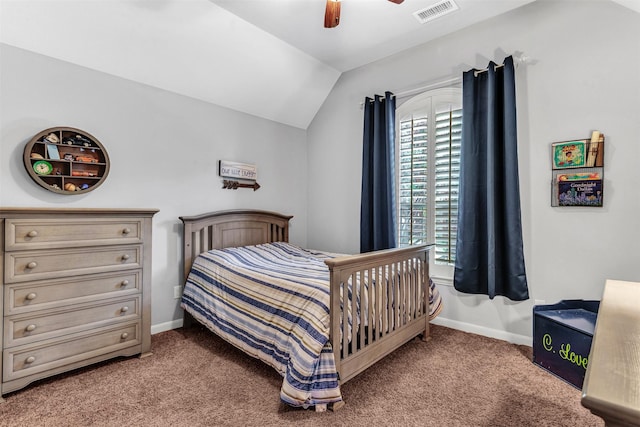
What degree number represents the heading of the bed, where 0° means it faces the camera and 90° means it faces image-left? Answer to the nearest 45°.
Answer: approximately 315°

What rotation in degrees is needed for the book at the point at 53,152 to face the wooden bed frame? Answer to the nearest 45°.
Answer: approximately 45° to its left

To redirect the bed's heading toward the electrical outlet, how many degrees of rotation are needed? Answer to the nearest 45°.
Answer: approximately 180°

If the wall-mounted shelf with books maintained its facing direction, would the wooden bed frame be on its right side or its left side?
on its right

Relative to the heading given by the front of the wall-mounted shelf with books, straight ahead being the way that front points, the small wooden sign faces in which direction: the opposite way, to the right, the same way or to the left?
to the left

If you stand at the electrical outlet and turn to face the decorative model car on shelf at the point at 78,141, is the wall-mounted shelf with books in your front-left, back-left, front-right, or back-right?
back-left

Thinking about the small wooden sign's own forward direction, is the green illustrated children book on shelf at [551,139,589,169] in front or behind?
in front

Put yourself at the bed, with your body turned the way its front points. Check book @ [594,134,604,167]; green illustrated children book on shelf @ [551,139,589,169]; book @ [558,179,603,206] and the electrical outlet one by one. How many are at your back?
1

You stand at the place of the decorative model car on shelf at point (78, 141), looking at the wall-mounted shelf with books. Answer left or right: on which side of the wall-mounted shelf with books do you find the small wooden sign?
left

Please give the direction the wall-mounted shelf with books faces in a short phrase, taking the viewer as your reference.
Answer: facing the viewer

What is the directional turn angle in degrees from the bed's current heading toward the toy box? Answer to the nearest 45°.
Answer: approximately 45° to its left

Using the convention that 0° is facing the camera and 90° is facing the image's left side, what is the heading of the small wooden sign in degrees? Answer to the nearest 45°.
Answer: approximately 315°

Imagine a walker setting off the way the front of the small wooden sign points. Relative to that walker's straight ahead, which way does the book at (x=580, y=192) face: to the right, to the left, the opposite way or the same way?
to the right
